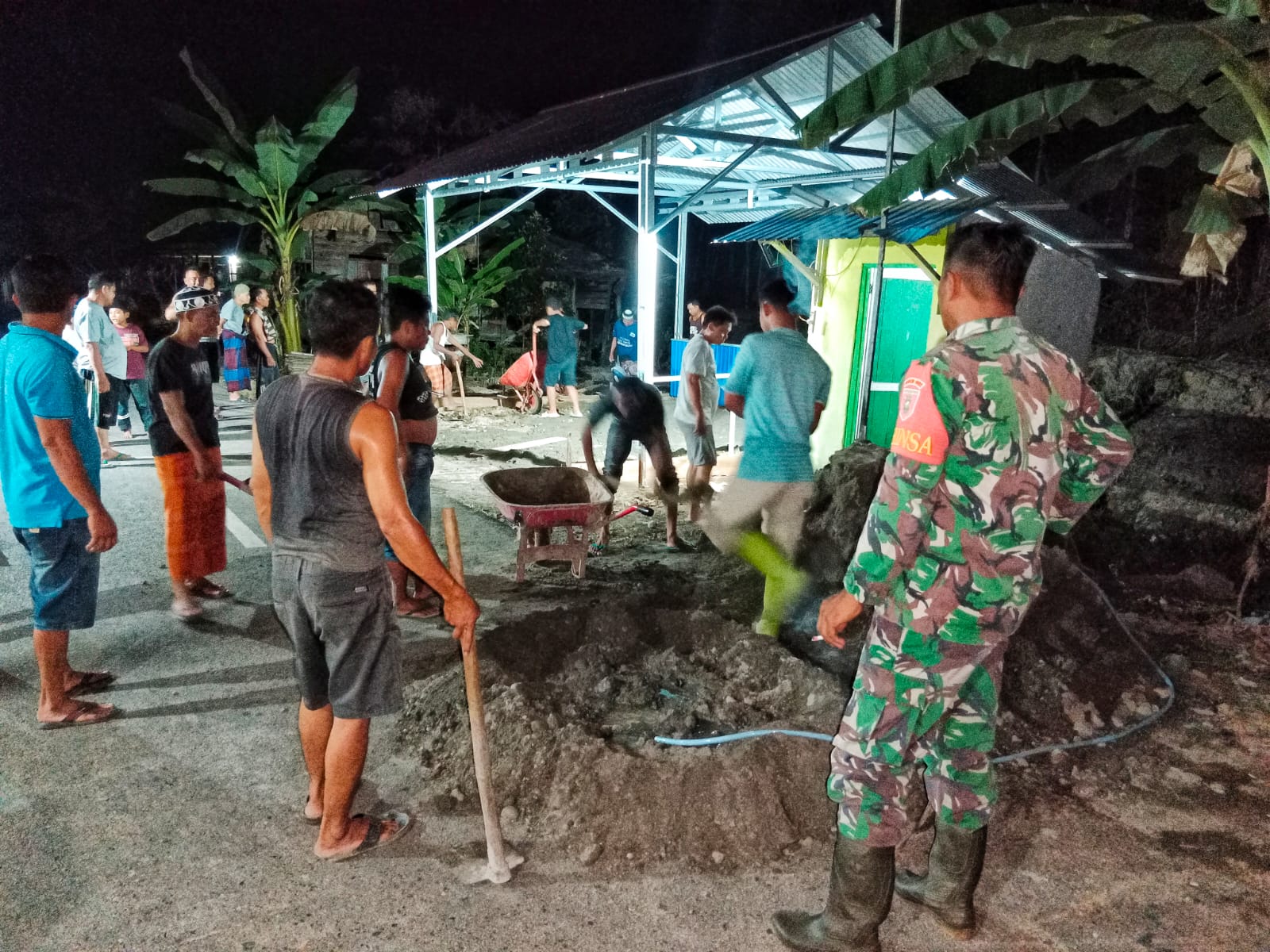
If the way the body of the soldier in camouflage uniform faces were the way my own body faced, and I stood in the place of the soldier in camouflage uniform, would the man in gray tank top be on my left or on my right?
on my left

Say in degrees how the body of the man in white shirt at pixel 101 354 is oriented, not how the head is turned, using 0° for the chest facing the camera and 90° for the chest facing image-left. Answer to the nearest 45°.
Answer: approximately 270°

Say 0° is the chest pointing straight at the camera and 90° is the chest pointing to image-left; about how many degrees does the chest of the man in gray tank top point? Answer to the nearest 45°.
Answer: approximately 225°

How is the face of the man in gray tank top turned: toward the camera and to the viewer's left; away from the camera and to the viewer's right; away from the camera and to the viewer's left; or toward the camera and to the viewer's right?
away from the camera and to the viewer's right

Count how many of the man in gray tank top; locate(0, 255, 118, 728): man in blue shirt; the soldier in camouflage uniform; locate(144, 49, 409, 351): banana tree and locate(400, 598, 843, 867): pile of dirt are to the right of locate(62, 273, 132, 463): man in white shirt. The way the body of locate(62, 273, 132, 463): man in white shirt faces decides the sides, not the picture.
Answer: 4

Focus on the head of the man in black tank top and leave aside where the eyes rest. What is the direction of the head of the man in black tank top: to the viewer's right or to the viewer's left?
to the viewer's right

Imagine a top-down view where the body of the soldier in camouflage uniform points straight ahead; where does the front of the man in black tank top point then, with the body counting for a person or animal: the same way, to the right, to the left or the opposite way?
to the right

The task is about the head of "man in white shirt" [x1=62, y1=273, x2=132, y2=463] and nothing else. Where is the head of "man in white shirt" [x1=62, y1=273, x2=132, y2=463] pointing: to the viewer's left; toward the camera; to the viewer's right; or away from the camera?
to the viewer's right

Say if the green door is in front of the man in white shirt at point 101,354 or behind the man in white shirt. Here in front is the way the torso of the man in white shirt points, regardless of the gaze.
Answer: in front

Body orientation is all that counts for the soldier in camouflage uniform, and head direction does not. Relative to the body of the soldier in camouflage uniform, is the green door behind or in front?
in front

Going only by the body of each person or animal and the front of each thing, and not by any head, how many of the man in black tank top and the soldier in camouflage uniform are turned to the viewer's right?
1

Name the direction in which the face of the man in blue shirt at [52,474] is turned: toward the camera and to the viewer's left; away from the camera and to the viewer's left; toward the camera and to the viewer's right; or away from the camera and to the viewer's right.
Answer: away from the camera and to the viewer's right

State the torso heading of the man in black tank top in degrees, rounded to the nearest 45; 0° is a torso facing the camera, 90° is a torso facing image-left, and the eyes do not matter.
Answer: approximately 270°

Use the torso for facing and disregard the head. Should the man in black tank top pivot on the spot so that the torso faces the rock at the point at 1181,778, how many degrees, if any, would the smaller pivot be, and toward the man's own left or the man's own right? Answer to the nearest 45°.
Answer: approximately 45° to the man's own right
